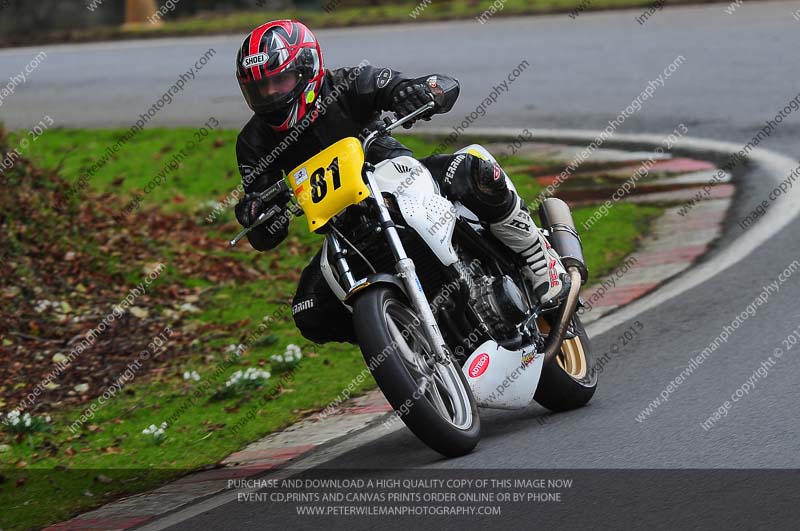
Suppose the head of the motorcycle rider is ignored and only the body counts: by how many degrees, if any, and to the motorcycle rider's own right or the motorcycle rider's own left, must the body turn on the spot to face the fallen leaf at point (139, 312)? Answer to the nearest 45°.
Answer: approximately 90° to the motorcycle rider's own right

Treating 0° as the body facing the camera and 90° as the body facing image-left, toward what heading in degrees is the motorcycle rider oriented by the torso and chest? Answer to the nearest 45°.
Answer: approximately 45°

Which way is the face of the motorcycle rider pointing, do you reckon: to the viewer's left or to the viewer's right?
to the viewer's left
